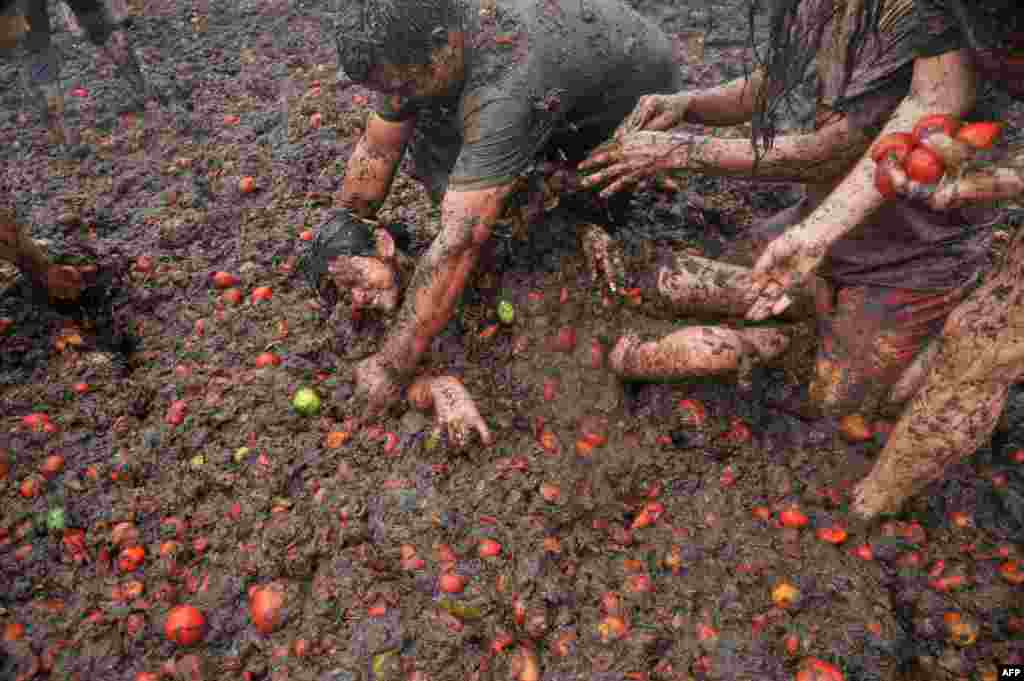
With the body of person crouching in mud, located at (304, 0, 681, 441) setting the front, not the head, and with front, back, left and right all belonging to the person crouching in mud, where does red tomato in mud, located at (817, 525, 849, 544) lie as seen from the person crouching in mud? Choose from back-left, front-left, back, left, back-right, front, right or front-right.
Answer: left

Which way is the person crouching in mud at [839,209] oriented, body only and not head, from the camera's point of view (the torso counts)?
to the viewer's left

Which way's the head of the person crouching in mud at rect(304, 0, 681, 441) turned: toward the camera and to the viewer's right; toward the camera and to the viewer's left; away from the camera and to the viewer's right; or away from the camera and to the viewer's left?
toward the camera and to the viewer's left

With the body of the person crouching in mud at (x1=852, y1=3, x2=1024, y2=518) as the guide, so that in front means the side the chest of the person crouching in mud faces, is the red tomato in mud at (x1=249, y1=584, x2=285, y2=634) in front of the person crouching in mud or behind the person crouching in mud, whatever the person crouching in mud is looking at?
in front

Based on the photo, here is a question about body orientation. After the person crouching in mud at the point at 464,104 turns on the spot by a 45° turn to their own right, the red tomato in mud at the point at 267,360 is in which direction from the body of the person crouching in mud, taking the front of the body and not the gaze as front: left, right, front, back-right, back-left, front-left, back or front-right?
front

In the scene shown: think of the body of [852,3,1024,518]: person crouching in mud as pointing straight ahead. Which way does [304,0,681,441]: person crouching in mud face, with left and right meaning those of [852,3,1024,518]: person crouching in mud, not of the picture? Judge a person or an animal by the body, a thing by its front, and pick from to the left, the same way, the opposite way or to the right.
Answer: to the left

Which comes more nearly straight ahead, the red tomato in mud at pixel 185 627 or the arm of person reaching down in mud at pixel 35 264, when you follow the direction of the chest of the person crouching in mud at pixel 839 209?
the arm of person reaching down in mud

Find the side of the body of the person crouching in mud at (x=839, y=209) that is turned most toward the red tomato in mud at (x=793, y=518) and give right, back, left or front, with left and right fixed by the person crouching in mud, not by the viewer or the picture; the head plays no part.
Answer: left

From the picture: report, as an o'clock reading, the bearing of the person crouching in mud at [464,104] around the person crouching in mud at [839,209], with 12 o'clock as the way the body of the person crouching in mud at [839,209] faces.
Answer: the person crouching in mud at [464,104] is roughly at 12 o'clock from the person crouching in mud at [839,209].

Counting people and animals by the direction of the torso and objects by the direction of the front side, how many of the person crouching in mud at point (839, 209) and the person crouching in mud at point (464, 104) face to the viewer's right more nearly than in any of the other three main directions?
0

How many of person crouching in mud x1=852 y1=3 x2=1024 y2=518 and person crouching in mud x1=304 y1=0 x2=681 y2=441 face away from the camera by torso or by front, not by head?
0

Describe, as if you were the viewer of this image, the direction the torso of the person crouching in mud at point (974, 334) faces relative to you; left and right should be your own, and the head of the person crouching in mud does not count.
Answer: facing to the left of the viewer

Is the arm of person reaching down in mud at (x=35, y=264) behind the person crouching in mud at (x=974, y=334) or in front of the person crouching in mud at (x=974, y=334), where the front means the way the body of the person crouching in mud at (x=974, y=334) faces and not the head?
in front
